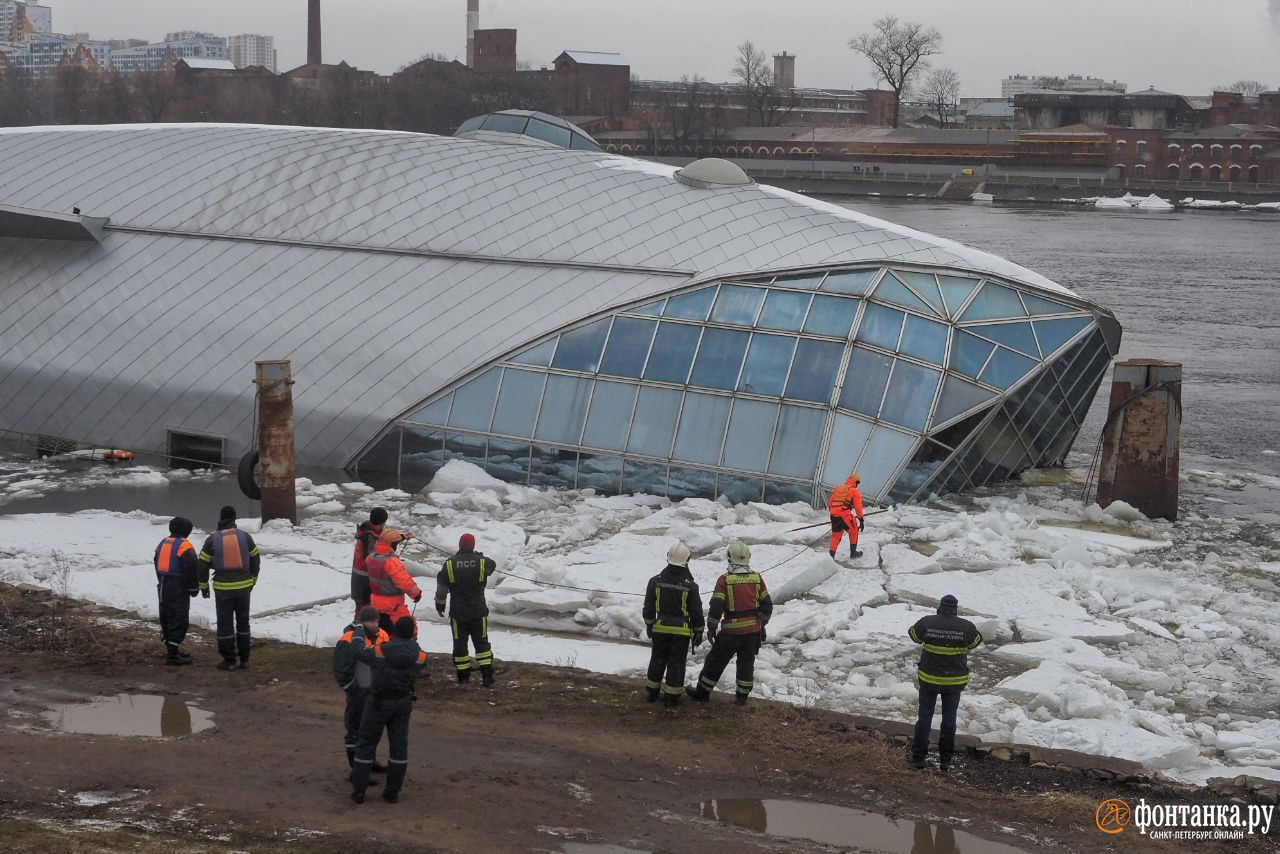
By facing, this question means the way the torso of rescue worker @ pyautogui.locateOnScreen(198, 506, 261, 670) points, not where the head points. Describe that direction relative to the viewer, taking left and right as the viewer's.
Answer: facing away from the viewer

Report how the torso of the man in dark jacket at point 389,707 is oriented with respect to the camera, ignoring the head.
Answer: away from the camera

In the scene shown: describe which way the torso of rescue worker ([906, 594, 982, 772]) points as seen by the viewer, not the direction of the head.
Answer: away from the camera

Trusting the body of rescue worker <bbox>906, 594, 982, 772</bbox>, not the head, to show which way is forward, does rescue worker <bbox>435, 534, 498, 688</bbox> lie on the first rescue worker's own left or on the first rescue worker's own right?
on the first rescue worker's own left

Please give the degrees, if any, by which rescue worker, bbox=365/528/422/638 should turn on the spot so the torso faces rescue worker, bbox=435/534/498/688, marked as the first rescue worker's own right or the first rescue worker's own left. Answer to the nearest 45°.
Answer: approximately 45° to the first rescue worker's own right

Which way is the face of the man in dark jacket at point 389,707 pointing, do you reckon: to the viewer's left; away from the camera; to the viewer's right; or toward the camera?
away from the camera

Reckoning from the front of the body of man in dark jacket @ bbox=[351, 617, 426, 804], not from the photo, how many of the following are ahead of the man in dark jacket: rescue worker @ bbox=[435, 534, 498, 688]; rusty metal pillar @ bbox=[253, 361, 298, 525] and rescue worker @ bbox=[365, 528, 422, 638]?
3

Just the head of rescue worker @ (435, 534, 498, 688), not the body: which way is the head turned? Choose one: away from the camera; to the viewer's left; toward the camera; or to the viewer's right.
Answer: away from the camera

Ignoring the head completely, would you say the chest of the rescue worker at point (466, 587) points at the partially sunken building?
yes

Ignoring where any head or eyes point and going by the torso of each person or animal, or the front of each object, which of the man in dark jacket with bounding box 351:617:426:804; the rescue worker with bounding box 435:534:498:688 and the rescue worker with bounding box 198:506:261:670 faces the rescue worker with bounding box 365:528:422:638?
the man in dark jacket

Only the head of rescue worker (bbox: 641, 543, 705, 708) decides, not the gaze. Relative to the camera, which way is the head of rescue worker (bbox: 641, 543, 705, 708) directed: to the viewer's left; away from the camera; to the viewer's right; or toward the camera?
away from the camera

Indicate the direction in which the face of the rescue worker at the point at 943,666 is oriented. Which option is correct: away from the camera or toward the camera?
away from the camera

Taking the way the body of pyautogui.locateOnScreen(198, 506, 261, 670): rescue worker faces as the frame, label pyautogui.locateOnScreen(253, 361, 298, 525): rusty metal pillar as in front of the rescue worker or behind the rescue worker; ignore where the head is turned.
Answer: in front

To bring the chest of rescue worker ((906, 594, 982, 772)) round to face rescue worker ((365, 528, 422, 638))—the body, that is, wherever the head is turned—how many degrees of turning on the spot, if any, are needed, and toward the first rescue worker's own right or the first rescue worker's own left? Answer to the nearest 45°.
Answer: approximately 90° to the first rescue worker's own left

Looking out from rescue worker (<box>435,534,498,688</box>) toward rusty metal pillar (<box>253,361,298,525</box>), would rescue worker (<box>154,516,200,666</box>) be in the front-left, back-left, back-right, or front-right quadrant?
front-left

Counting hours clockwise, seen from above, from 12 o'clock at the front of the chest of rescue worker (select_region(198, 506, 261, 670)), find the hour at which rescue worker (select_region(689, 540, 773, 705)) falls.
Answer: rescue worker (select_region(689, 540, 773, 705)) is roughly at 4 o'clock from rescue worker (select_region(198, 506, 261, 670)).

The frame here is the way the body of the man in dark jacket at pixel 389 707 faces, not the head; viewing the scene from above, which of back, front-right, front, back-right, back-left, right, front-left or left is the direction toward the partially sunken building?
front

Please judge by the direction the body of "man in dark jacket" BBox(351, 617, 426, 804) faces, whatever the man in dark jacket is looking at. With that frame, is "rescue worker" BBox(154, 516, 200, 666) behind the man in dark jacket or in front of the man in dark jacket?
in front

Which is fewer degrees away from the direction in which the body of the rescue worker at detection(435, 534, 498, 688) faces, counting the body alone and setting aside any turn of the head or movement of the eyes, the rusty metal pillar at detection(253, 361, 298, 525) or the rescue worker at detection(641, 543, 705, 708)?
the rusty metal pillar
